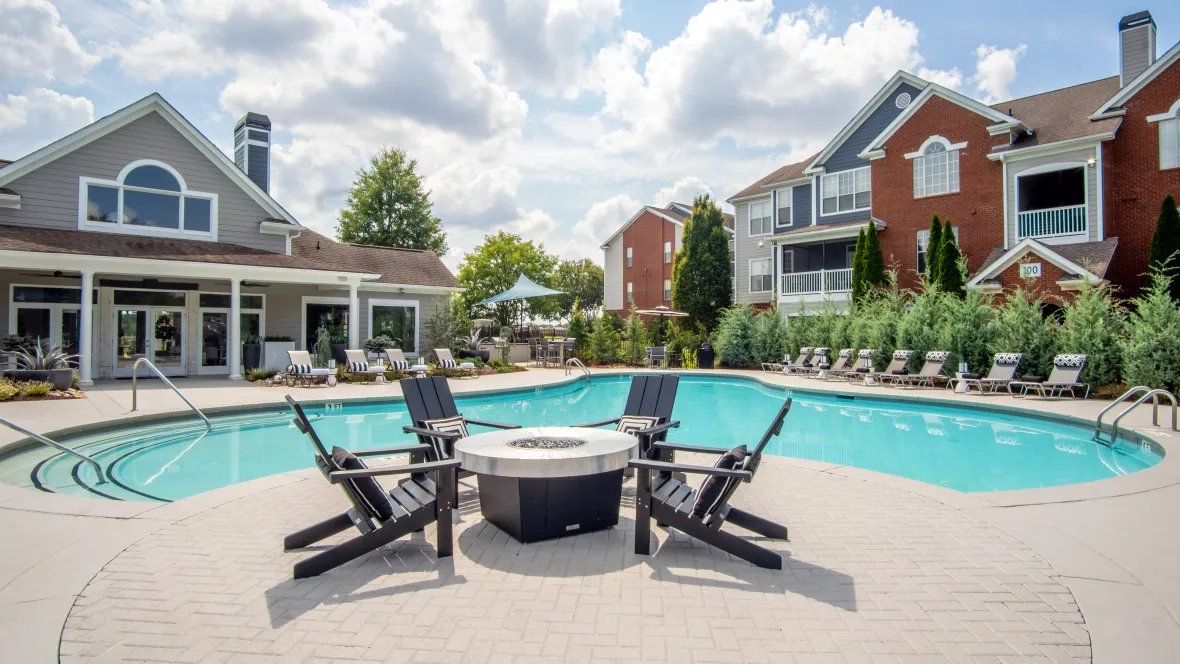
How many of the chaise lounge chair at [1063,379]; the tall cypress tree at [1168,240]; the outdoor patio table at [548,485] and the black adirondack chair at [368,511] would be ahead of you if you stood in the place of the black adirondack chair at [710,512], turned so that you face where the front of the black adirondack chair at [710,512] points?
2

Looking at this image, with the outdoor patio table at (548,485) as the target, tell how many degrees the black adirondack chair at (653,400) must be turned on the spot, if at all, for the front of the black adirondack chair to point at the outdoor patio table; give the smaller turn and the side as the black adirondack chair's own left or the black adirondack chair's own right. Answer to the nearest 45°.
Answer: approximately 45° to the black adirondack chair's own left

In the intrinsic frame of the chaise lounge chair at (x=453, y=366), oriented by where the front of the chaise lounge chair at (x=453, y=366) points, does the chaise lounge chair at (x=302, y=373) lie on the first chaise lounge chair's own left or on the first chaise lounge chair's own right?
on the first chaise lounge chair's own right

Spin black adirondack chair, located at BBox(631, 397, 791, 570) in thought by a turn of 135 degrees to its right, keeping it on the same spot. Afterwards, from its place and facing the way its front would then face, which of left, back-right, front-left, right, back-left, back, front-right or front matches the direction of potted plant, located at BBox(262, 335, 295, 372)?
left

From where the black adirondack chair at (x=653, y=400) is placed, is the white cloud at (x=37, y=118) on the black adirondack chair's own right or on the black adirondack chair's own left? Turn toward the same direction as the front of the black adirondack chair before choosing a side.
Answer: on the black adirondack chair's own right

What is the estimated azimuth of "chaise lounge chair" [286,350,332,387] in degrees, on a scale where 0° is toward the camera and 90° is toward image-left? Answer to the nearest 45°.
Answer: approximately 315°

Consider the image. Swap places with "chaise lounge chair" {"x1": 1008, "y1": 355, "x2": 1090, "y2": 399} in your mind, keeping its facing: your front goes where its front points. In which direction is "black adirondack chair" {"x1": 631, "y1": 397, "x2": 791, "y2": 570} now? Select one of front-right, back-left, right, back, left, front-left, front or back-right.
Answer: front-left

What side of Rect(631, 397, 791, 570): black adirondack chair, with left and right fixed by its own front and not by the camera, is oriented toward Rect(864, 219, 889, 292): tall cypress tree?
right

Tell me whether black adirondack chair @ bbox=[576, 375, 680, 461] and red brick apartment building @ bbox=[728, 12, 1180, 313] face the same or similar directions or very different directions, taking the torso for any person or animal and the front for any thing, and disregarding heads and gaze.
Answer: same or similar directions

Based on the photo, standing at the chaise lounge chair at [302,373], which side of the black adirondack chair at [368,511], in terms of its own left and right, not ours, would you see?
left

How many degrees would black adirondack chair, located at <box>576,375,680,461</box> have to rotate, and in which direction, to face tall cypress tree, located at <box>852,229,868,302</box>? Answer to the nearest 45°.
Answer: approximately 180°

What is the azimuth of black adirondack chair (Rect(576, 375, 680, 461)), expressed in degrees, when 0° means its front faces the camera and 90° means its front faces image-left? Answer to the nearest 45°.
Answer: approximately 45°

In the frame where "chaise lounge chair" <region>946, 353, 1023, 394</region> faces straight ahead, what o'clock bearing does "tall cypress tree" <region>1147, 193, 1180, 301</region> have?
The tall cypress tree is roughly at 6 o'clock from the chaise lounge chair.

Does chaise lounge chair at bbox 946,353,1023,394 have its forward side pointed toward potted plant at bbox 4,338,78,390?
yes
